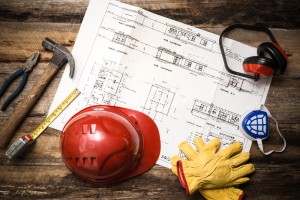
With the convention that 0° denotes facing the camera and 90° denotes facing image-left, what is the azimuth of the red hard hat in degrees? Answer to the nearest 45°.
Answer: approximately 270°
